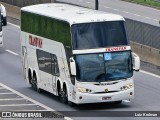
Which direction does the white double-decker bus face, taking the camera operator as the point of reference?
facing the viewer and to the right of the viewer
